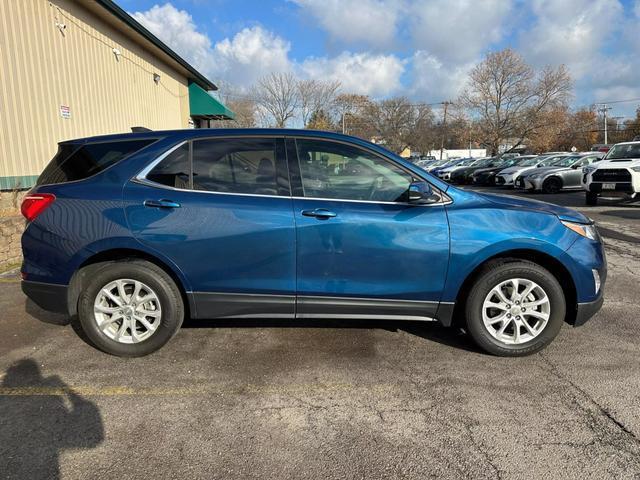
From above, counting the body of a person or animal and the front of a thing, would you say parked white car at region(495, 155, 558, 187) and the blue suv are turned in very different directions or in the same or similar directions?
very different directions

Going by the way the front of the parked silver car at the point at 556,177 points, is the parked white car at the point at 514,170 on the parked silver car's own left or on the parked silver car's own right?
on the parked silver car's own right

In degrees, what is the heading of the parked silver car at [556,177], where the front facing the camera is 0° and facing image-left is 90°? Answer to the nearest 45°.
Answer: approximately 45°

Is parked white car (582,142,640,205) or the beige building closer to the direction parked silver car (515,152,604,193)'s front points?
the beige building

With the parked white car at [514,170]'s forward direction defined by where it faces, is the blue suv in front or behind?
in front

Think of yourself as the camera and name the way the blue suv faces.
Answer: facing to the right of the viewer

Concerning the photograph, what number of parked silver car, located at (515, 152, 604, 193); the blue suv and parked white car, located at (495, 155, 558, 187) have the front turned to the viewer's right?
1

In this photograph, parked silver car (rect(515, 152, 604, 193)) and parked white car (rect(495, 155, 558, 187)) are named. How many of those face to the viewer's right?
0

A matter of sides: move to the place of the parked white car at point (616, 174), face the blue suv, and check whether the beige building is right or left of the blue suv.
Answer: right
